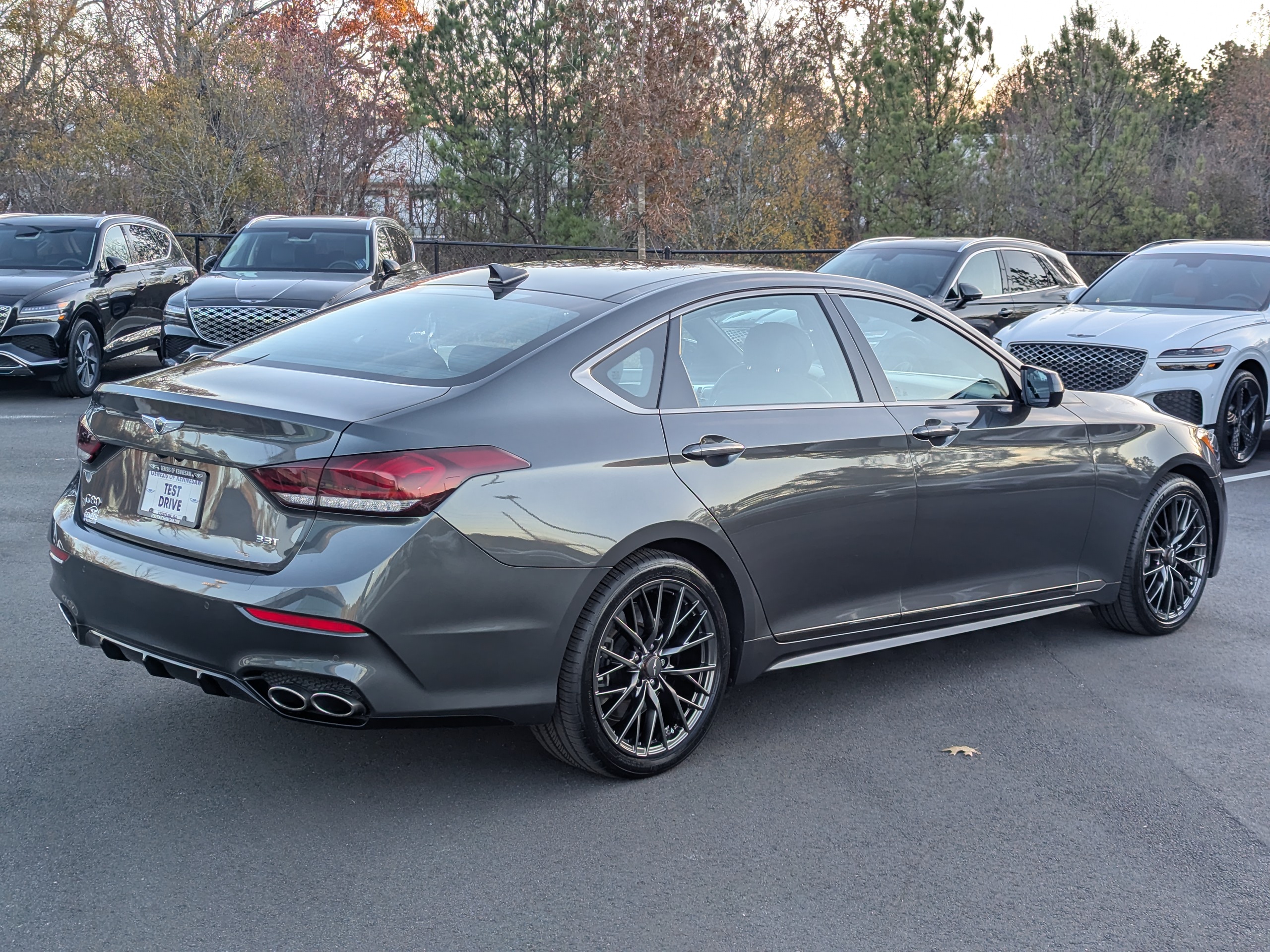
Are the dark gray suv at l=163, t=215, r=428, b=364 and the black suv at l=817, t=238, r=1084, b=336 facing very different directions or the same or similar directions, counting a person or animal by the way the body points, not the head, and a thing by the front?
same or similar directions

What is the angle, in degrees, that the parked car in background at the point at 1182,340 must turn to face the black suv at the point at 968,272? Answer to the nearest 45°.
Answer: approximately 90° to its right

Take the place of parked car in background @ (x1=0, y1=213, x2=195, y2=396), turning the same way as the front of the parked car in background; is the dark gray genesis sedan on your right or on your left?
on your left

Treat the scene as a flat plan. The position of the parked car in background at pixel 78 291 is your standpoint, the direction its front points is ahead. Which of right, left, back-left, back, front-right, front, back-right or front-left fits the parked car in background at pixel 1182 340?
left

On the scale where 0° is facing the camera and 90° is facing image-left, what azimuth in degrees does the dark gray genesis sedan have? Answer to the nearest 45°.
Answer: approximately 225°

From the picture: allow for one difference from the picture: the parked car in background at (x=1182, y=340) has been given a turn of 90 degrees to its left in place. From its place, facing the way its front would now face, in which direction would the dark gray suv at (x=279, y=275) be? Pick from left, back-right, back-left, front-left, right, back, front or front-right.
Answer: back-right

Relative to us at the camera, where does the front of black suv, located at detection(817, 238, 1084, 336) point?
facing the viewer and to the left of the viewer

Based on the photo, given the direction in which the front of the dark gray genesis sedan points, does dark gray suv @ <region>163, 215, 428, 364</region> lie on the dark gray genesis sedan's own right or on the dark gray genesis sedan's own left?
on the dark gray genesis sedan's own left

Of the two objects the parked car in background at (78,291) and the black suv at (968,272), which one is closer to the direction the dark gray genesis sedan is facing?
the black suv

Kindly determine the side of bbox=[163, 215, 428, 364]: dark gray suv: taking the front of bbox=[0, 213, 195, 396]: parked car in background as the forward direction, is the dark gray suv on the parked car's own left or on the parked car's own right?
on the parked car's own left

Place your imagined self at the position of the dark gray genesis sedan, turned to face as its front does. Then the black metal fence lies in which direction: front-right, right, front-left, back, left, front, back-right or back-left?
front-left

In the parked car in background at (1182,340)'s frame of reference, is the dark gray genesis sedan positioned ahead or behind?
ahead

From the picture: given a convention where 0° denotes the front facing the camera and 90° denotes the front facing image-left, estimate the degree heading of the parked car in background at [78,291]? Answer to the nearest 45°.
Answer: approximately 45°

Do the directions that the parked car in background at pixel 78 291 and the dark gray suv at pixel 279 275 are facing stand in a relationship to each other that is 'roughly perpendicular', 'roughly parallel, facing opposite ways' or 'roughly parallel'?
roughly parallel

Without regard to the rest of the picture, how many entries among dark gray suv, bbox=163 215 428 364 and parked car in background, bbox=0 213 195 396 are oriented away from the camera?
0
